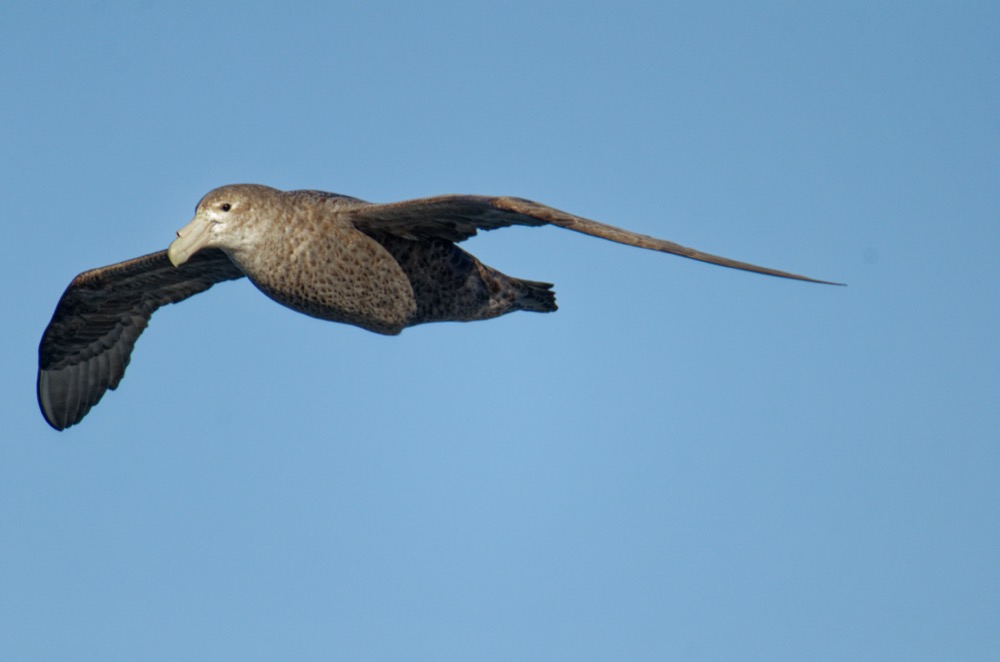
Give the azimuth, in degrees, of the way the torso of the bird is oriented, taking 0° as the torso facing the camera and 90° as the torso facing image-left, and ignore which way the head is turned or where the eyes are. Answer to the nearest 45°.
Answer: approximately 45°
